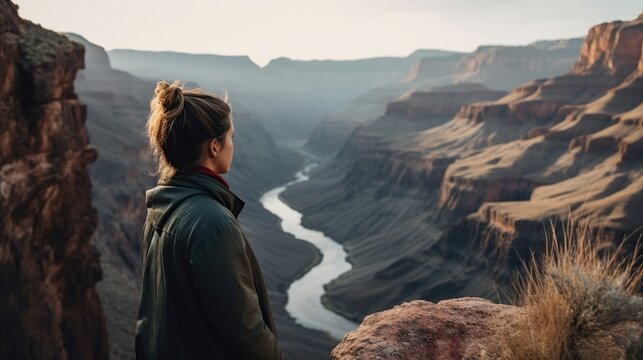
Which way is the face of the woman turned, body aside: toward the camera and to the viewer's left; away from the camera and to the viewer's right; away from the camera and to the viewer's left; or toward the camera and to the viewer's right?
away from the camera and to the viewer's right

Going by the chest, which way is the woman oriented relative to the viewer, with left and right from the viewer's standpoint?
facing away from the viewer and to the right of the viewer

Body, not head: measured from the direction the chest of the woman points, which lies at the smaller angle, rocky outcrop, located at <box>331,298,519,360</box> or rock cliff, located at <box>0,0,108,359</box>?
the rocky outcrop

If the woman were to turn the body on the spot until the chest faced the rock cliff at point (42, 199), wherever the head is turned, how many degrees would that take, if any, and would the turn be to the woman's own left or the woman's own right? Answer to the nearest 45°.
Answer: approximately 45° to the woman's own left
